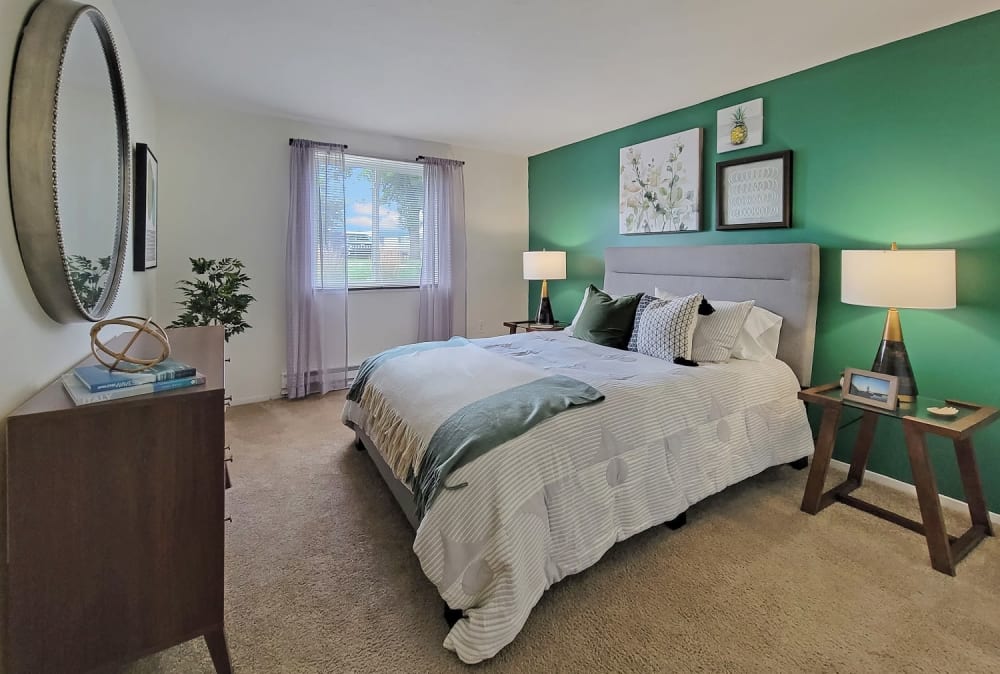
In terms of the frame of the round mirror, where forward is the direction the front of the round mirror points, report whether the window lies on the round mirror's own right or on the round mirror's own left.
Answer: on the round mirror's own left

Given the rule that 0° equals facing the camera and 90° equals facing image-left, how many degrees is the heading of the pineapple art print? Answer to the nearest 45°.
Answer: approximately 45°

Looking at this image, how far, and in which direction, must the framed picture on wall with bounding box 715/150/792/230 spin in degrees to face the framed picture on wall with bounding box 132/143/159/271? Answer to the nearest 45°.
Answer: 0° — it already faces it

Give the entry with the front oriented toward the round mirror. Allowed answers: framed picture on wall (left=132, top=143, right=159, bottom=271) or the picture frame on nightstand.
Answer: the picture frame on nightstand

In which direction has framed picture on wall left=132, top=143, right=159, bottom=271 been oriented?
to the viewer's right

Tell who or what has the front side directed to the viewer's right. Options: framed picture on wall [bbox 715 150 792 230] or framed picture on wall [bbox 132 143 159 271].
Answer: framed picture on wall [bbox 132 143 159 271]

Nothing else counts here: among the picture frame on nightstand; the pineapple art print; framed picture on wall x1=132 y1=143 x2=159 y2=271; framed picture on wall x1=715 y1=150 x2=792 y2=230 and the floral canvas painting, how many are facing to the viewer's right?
1

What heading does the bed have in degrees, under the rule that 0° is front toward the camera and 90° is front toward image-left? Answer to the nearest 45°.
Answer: approximately 45°

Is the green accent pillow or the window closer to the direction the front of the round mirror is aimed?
the green accent pillow

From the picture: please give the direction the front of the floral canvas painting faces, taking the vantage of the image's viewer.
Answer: facing the viewer and to the left of the viewer
